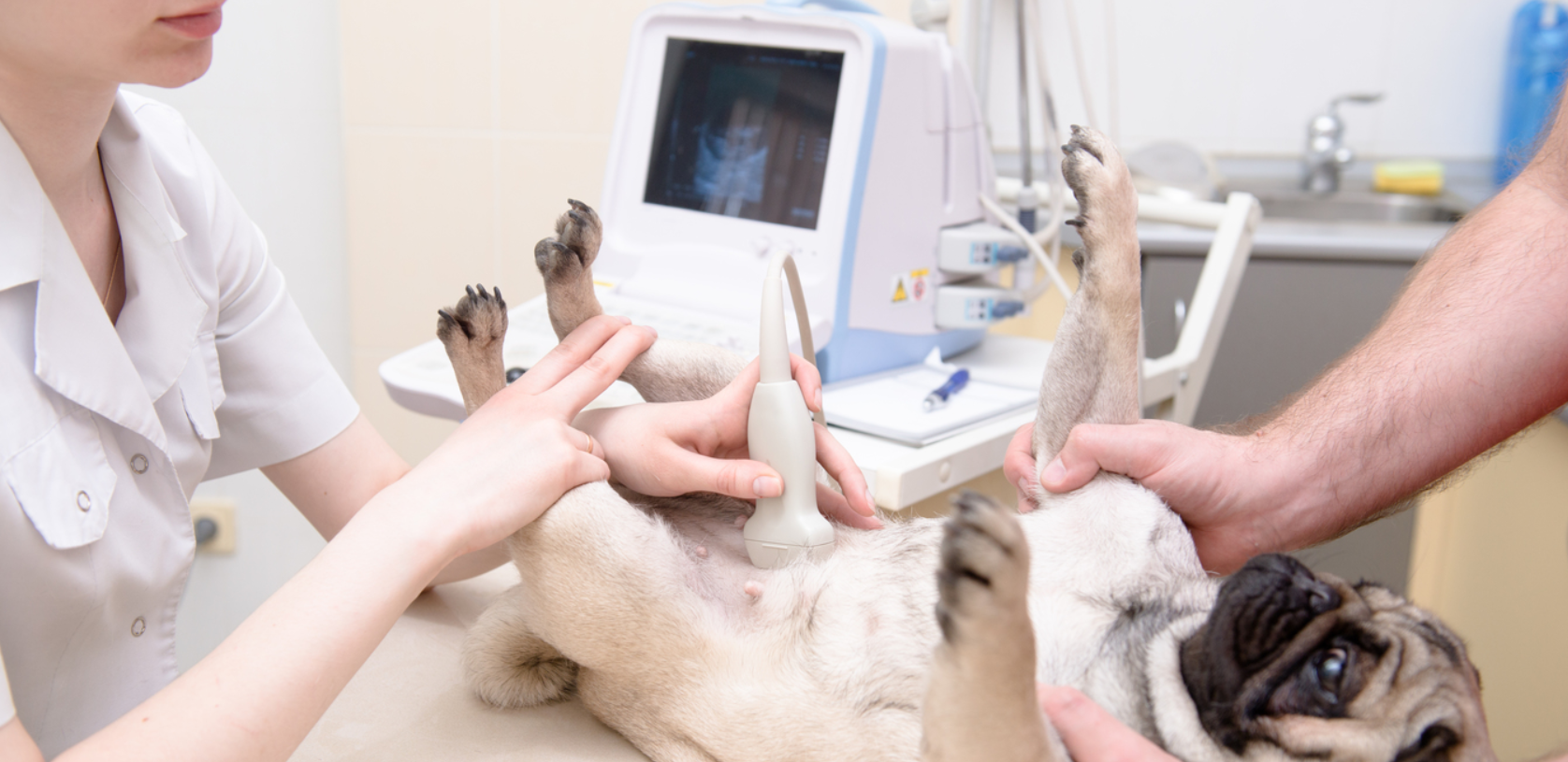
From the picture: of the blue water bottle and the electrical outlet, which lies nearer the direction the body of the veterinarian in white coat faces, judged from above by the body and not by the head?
the blue water bottle

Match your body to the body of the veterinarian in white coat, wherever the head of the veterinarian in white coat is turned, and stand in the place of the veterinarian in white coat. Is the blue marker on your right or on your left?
on your left

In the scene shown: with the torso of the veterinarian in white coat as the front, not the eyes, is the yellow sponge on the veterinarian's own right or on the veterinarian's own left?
on the veterinarian's own left

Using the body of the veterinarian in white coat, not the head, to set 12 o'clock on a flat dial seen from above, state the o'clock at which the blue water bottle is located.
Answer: The blue water bottle is roughly at 10 o'clock from the veterinarian in white coat.

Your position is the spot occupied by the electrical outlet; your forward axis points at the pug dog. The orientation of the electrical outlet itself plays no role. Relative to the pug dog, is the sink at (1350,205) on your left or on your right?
left

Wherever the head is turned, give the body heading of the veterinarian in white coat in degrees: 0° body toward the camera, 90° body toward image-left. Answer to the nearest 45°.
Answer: approximately 315°
